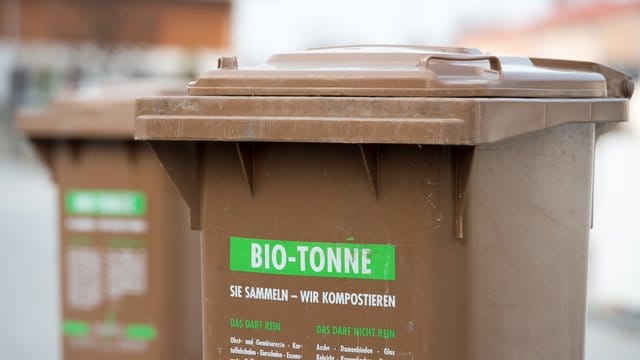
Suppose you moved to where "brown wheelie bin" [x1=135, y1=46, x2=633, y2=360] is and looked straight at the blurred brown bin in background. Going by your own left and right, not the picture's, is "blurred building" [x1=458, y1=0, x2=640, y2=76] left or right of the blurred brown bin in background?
right

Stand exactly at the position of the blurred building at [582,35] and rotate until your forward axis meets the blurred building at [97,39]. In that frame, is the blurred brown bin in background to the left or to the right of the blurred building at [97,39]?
left

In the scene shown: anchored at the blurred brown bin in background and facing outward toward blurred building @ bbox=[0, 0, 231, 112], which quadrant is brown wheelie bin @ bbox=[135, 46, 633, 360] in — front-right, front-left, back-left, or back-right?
back-right

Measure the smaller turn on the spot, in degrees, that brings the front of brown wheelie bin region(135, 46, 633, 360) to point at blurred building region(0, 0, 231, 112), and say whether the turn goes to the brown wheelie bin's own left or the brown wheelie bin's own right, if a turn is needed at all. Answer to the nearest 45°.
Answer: approximately 135° to the brown wheelie bin's own right

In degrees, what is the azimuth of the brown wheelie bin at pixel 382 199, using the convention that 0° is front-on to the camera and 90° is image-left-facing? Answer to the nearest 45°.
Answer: approximately 45°

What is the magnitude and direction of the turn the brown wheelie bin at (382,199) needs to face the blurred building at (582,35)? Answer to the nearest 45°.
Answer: approximately 135° to its right

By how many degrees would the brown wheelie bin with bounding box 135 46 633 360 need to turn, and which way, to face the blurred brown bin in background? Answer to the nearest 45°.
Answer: approximately 90° to its right

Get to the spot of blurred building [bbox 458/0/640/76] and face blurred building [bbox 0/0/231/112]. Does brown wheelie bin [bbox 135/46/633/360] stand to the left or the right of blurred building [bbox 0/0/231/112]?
left
